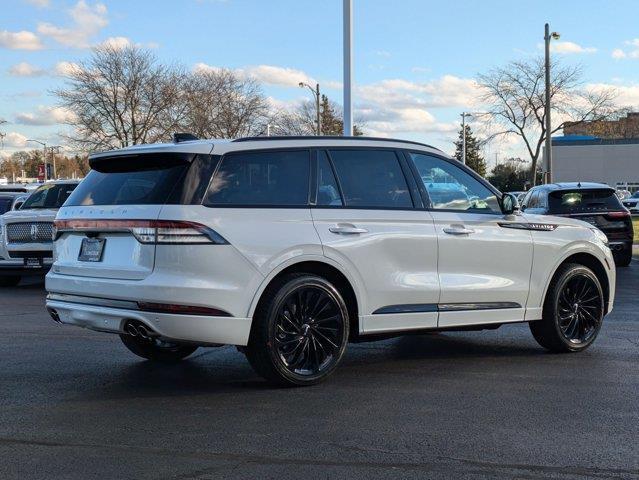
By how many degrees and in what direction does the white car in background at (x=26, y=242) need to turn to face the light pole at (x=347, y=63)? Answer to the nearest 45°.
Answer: approximately 135° to its left

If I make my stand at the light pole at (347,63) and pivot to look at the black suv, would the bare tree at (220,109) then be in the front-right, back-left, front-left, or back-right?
back-left

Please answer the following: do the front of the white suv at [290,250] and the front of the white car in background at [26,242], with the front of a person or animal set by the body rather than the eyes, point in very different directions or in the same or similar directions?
very different directions

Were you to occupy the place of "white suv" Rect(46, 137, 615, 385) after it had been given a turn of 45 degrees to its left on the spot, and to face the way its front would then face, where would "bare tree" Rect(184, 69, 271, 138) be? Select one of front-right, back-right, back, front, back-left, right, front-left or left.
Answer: front

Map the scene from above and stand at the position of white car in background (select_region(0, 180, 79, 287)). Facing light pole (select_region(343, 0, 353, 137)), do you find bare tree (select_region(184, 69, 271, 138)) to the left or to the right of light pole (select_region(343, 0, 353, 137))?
left

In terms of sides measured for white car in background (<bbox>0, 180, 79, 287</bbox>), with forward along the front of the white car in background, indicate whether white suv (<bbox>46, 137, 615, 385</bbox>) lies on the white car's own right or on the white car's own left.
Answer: on the white car's own left

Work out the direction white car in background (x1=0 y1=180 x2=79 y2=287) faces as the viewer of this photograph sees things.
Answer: facing the viewer and to the left of the viewer

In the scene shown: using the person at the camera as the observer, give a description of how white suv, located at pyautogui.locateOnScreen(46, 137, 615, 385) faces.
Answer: facing away from the viewer and to the right of the viewer

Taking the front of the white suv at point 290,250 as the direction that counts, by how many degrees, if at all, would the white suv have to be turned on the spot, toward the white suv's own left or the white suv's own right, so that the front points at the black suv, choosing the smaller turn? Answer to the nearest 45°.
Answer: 0° — it already faces it

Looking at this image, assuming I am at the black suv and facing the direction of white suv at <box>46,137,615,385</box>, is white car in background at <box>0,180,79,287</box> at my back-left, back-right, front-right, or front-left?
front-right

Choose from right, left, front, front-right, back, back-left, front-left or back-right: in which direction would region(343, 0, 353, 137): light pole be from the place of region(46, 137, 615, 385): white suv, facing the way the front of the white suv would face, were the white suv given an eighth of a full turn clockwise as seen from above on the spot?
left

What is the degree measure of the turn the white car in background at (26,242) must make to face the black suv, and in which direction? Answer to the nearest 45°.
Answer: approximately 135° to its left

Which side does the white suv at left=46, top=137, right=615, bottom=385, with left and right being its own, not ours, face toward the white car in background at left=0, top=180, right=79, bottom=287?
left
